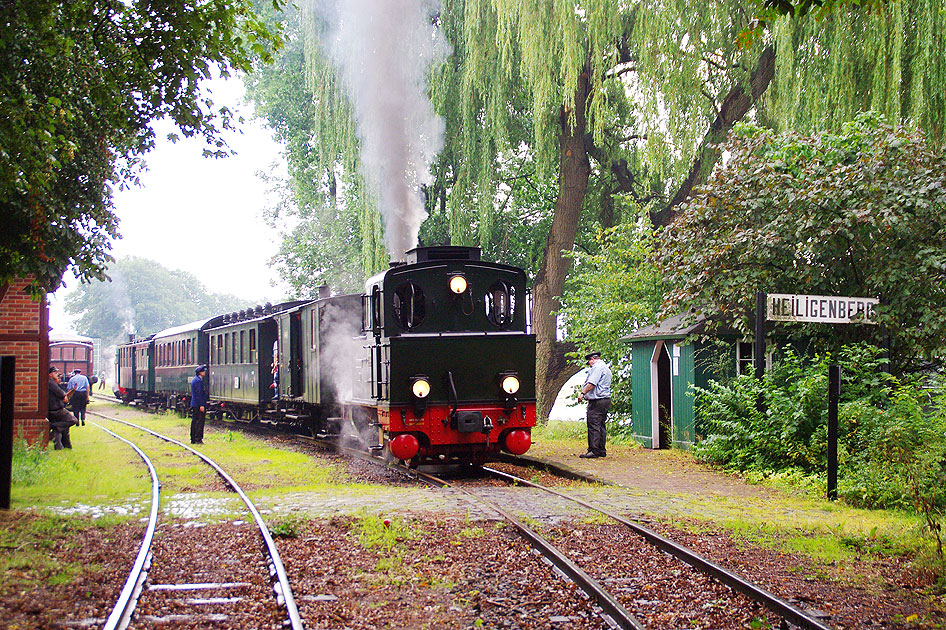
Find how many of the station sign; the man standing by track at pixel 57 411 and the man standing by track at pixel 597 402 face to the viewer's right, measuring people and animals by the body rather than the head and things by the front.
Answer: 1

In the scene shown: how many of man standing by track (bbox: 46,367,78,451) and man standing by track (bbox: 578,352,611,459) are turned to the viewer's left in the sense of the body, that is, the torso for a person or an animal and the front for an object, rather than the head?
1

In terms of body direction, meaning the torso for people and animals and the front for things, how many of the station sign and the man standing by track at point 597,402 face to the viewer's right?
0

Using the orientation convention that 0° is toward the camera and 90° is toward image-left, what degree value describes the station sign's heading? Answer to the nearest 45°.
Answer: approximately 0°

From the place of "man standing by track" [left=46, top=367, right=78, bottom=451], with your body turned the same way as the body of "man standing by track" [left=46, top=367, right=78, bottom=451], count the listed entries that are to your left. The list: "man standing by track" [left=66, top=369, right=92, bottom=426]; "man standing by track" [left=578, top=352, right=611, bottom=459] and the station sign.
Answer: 1

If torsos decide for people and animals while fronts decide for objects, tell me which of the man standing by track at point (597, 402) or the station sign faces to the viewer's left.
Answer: the man standing by track

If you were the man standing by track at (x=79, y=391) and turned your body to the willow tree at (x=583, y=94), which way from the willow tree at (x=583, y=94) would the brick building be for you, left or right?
right

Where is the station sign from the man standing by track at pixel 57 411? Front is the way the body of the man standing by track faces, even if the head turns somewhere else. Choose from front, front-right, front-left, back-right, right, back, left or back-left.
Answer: front-right

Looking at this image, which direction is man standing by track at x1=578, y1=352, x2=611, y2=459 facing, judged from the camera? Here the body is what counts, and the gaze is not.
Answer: to the viewer's left

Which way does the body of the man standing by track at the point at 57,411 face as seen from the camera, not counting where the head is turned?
to the viewer's right
